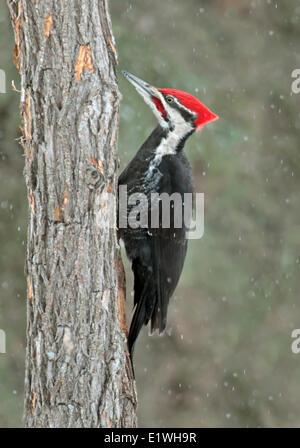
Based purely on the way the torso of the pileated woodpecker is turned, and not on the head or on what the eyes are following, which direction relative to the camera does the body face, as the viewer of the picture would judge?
to the viewer's left
